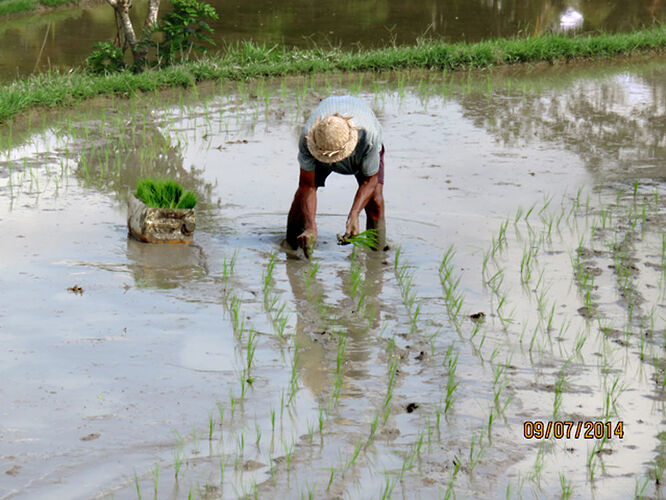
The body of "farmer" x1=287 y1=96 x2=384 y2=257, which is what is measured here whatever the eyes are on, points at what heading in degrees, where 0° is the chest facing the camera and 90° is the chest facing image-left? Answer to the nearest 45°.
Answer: approximately 0°

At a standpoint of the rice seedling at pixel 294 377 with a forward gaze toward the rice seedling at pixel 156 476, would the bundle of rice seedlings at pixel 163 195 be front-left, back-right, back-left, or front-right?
back-right

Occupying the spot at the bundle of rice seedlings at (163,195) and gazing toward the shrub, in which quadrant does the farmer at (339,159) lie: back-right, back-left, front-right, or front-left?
back-right

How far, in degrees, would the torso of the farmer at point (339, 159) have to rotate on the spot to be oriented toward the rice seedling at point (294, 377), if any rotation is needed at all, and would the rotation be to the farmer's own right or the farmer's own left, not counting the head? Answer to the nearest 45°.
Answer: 0° — they already face it

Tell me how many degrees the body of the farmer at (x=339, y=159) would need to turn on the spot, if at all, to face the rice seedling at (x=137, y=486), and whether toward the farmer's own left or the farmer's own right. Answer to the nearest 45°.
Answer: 0° — they already face it

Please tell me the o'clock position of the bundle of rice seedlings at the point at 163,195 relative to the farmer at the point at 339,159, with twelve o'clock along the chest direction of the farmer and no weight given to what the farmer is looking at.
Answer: The bundle of rice seedlings is roughly at 4 o'clock from the farmer.

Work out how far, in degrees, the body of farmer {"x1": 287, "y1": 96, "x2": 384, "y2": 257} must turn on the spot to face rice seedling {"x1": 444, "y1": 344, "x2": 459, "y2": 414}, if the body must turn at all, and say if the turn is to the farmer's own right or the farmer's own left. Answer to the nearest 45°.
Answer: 0° — they already face it
